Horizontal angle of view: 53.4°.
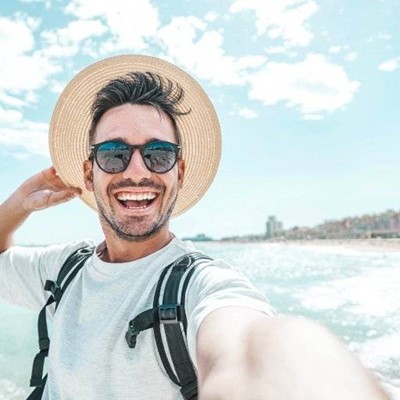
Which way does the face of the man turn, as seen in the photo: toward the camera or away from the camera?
toward the camera

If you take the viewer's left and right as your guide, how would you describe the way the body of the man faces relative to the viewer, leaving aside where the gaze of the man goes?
facing the viewer
